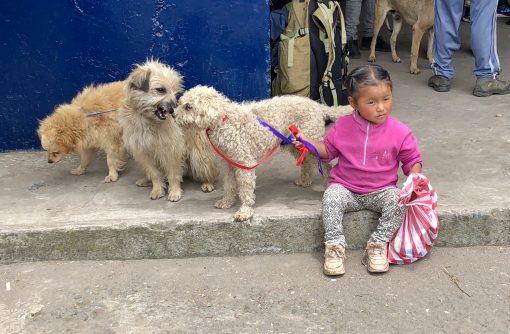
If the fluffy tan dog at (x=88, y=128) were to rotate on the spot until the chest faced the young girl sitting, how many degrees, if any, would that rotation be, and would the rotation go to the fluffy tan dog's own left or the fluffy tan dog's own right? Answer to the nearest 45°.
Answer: approximately 135° to the fluffy tan dog's own left

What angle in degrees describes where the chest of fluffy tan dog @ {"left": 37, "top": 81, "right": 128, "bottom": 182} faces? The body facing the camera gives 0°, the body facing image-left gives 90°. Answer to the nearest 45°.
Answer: approximately 90°

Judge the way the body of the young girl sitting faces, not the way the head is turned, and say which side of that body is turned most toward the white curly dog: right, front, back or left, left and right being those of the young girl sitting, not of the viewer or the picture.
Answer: right

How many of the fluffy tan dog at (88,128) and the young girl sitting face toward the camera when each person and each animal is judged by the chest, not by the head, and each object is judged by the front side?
1

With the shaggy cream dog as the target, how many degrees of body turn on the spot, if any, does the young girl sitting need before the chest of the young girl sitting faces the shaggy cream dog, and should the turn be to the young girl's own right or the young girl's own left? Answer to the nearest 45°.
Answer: approximately 90° to the young girl's own right

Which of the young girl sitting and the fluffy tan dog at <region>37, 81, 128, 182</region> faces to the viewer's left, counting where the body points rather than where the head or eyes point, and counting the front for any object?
the fluffy tan dog

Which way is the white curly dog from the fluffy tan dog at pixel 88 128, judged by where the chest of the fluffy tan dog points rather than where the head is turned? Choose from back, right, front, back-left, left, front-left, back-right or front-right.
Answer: back-left
